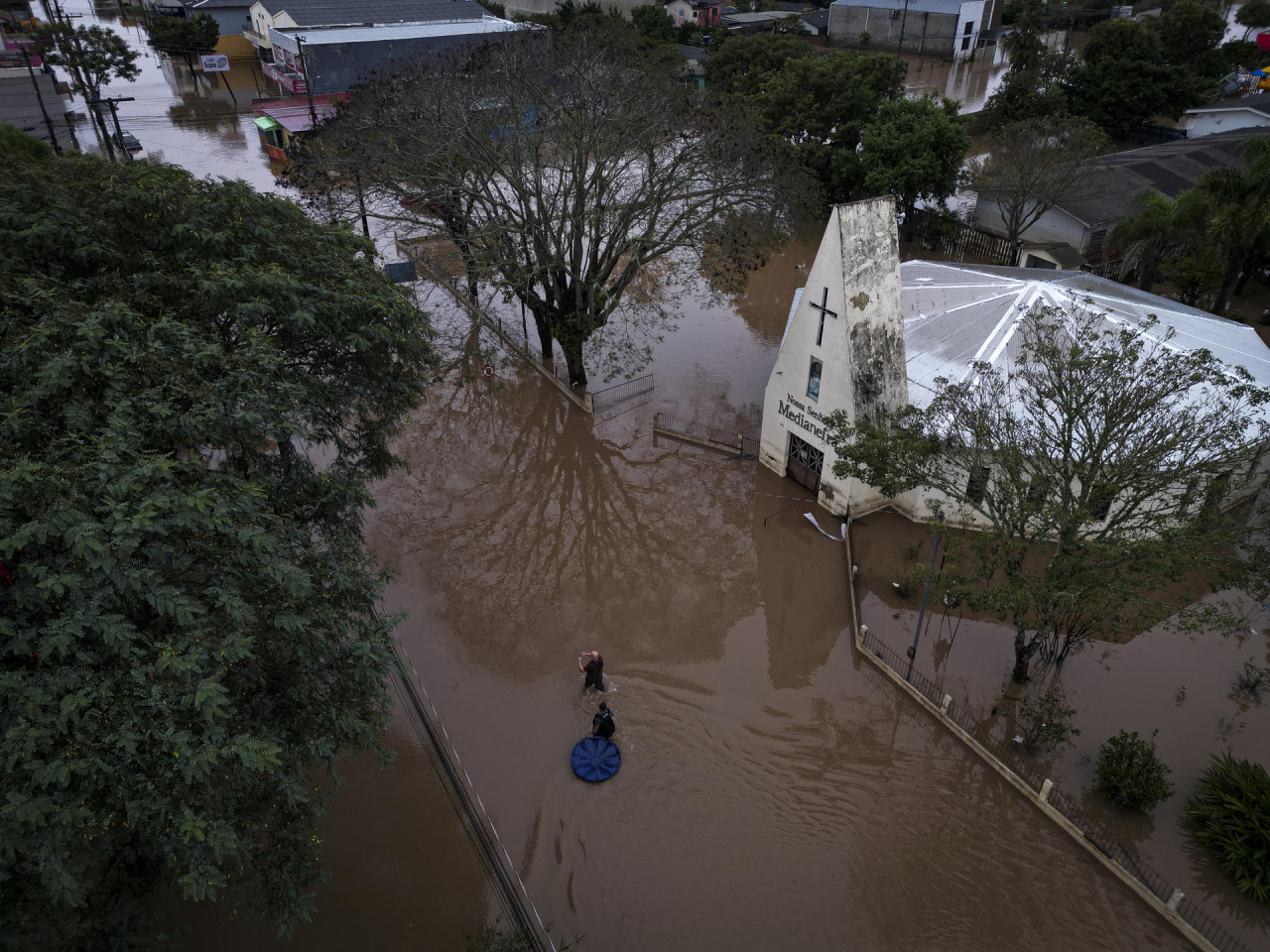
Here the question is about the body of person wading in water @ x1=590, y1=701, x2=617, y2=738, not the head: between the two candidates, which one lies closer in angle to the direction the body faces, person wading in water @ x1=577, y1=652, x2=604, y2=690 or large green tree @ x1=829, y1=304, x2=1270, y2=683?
the person wading in water

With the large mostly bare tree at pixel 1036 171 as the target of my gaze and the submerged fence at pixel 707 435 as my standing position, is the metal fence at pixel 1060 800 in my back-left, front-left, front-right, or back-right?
back-right

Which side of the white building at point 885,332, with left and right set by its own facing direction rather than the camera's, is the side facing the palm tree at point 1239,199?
back

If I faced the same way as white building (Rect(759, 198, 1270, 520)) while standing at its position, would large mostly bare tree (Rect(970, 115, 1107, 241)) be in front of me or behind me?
behind

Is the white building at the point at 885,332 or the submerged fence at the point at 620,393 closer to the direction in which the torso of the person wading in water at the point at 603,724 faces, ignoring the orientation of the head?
the submerged fence

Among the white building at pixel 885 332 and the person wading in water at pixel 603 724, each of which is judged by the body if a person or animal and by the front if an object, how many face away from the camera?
1

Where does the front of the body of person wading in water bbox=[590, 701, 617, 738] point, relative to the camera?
away from the camera

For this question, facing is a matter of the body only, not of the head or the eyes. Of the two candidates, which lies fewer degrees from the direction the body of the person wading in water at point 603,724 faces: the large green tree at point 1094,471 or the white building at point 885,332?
the white building

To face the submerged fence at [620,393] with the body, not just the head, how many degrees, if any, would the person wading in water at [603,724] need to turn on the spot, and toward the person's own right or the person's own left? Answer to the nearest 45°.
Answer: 0° — they already face it

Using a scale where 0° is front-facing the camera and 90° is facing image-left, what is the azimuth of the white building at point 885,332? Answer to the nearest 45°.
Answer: approximately 45°

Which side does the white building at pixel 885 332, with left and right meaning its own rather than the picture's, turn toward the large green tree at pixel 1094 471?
left

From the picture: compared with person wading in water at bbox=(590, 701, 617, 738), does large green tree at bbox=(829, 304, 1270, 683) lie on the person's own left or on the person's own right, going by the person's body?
on the person's own right

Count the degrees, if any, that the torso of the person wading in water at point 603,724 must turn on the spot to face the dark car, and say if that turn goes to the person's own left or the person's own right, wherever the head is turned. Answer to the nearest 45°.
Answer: approximately 45° to the person's own left

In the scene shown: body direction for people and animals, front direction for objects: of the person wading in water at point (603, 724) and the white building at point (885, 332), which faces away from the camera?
the person wading in water

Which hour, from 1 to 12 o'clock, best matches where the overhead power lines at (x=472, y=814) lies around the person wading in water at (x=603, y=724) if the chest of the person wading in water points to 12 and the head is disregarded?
The overhead power lines is roughly at 8 o'clock from the person wading in water.

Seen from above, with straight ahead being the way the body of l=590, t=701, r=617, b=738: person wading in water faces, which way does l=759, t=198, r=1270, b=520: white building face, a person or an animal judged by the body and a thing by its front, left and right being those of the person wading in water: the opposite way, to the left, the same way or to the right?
to the left
